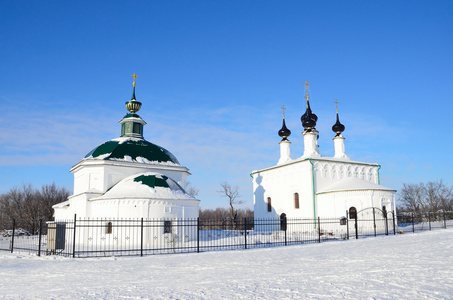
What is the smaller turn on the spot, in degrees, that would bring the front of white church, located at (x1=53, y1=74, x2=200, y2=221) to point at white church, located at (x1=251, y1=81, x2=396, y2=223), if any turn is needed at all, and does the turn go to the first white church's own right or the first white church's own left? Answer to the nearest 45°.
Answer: approximately 135° to the first white church's own right
